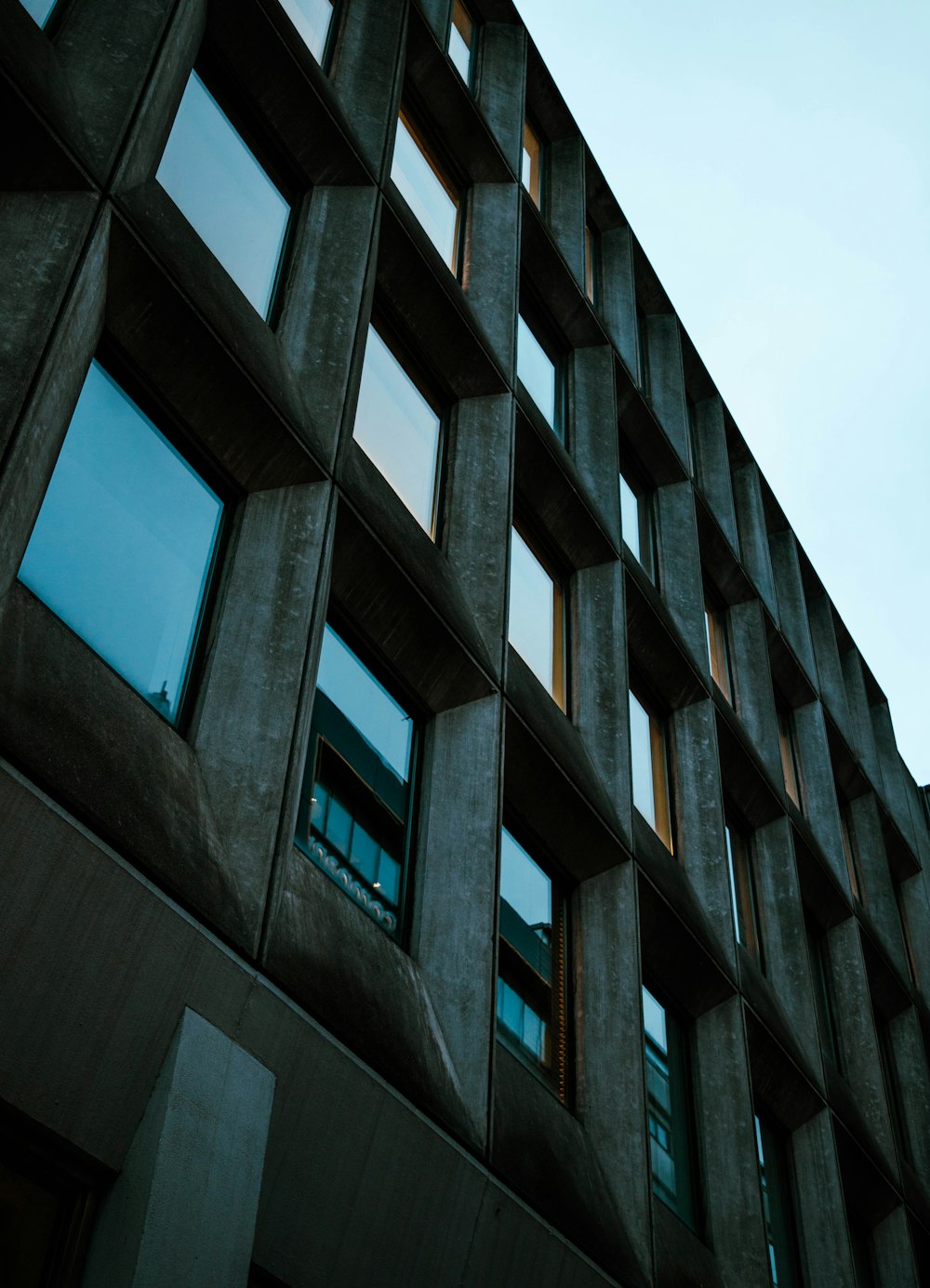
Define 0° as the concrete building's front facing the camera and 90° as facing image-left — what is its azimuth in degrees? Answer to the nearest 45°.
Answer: approximately 315°
